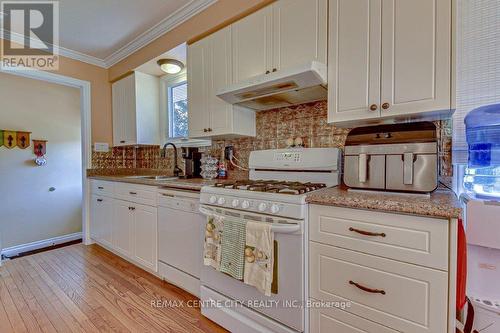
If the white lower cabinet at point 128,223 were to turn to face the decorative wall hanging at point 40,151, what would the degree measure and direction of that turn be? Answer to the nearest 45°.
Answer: approximately 90° to its right

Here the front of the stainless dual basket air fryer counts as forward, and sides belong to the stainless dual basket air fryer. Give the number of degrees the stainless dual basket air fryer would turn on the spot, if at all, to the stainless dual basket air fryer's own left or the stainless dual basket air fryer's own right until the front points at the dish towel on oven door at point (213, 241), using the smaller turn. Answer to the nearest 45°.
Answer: approximately 90° to the stainless dual basket air fryer's own right

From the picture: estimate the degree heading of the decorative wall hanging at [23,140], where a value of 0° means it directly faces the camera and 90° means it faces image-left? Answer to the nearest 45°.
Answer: approximately 0°

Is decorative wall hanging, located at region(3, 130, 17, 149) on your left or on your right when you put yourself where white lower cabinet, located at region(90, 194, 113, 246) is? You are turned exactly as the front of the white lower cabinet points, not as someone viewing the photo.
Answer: on your right

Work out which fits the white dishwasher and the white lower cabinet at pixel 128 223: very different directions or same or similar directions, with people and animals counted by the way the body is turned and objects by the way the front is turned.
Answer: same or similar directions

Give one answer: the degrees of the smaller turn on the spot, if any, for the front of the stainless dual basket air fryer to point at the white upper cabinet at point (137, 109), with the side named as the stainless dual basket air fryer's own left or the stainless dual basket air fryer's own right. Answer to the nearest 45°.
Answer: approximately 90° to the stainless dual basket air fryer's own right

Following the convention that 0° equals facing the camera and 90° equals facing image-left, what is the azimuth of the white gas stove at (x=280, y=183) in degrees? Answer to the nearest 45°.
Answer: approximately 45°

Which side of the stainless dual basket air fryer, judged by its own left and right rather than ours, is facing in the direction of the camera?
front

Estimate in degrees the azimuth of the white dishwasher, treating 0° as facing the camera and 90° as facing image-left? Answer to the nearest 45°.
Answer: approximately 45°

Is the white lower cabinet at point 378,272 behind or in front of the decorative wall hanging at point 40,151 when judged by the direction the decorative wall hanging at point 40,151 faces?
in front

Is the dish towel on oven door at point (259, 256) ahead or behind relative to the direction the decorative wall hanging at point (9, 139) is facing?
ahead

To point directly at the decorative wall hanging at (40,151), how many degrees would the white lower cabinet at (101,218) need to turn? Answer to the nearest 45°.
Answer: approximately 90° to its right

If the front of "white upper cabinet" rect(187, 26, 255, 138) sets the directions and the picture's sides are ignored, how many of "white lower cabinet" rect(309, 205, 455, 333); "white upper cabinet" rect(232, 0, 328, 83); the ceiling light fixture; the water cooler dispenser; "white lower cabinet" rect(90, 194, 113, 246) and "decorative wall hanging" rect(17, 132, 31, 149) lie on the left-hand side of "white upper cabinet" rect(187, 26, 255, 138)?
3

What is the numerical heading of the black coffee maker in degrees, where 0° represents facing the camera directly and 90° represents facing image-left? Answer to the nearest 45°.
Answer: approximately 45°

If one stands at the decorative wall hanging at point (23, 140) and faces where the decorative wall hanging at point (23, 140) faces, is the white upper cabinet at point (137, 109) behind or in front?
in front

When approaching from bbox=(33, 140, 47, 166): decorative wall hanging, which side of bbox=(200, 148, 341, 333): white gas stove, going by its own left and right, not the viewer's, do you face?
right

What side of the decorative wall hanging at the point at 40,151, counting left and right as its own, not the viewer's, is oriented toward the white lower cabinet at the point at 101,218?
front
